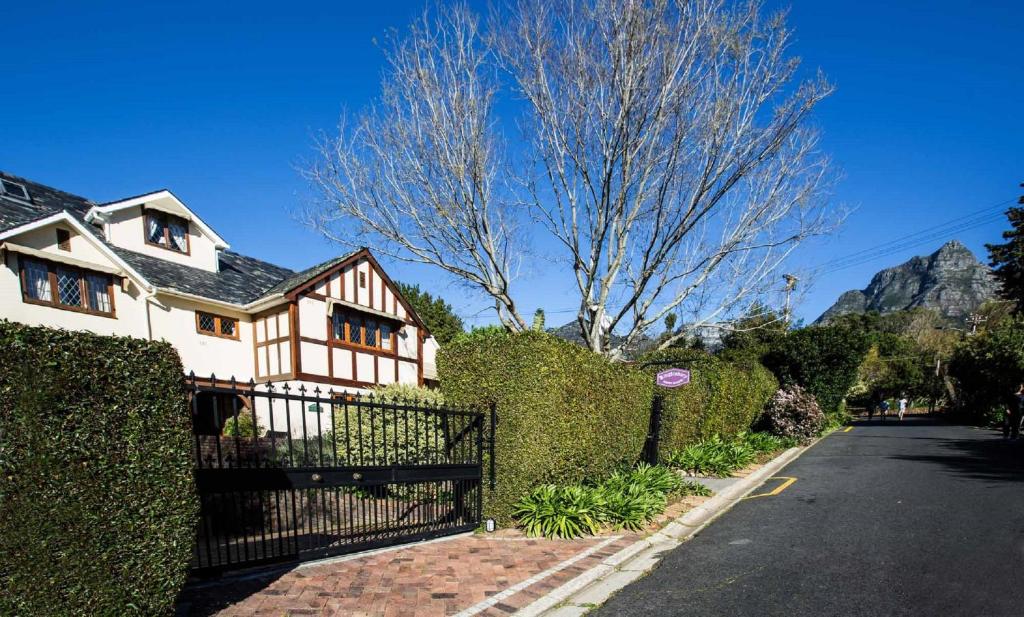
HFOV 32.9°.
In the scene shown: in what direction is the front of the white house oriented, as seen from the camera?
facing the viewer and to the right of the viewer

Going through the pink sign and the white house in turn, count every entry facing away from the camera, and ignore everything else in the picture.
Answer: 0

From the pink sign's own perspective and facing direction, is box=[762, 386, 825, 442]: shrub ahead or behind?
behind

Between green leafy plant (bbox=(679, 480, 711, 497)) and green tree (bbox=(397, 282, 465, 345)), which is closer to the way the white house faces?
the green leafy plant

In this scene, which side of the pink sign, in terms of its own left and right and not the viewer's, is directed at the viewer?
front

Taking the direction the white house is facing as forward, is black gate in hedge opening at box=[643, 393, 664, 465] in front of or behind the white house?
in front

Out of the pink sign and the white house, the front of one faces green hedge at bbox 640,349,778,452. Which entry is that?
the white house
